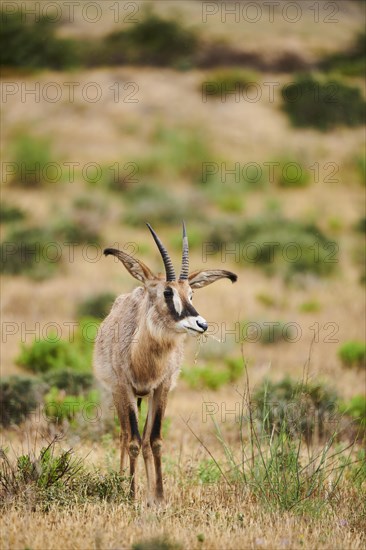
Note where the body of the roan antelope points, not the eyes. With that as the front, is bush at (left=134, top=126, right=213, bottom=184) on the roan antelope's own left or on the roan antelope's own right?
on the roan antelope's own left

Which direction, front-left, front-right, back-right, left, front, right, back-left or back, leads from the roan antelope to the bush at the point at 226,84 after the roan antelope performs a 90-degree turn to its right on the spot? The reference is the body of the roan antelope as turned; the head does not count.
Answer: back-right

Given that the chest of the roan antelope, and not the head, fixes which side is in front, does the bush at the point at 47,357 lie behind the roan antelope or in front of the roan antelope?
behind

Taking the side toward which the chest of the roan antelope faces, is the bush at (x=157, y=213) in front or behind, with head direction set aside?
behind

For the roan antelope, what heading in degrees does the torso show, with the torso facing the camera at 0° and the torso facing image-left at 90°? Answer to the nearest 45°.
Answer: approximately 315°

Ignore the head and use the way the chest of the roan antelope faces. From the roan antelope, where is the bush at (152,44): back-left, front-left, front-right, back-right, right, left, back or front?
back-left

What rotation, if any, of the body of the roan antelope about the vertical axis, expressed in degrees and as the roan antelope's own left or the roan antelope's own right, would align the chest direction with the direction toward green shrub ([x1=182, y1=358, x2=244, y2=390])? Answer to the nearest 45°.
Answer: approximately 135° to the roan antelope's own left
